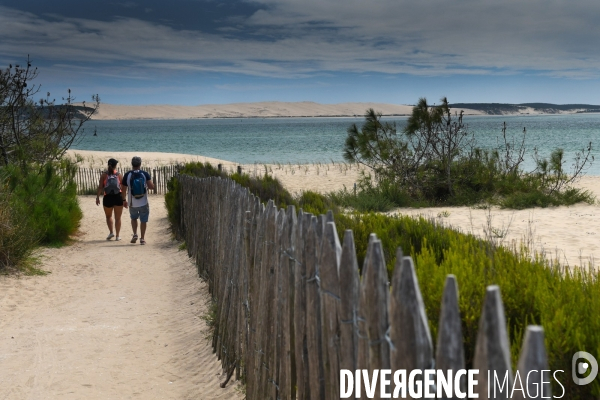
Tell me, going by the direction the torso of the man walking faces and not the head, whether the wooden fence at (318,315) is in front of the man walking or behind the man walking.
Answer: behind

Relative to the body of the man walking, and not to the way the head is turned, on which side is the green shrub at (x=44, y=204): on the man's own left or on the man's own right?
on the man's own left

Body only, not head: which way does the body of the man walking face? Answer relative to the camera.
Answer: away from the camera

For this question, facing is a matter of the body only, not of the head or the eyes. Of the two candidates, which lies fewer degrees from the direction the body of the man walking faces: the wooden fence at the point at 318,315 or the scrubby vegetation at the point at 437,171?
the scrubby vegetation

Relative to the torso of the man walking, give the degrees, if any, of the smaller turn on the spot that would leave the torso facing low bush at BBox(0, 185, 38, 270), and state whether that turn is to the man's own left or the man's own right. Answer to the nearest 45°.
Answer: approximately 135° to the man's own left

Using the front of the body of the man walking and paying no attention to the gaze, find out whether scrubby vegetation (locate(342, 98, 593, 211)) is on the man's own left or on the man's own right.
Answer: on the man's own right
